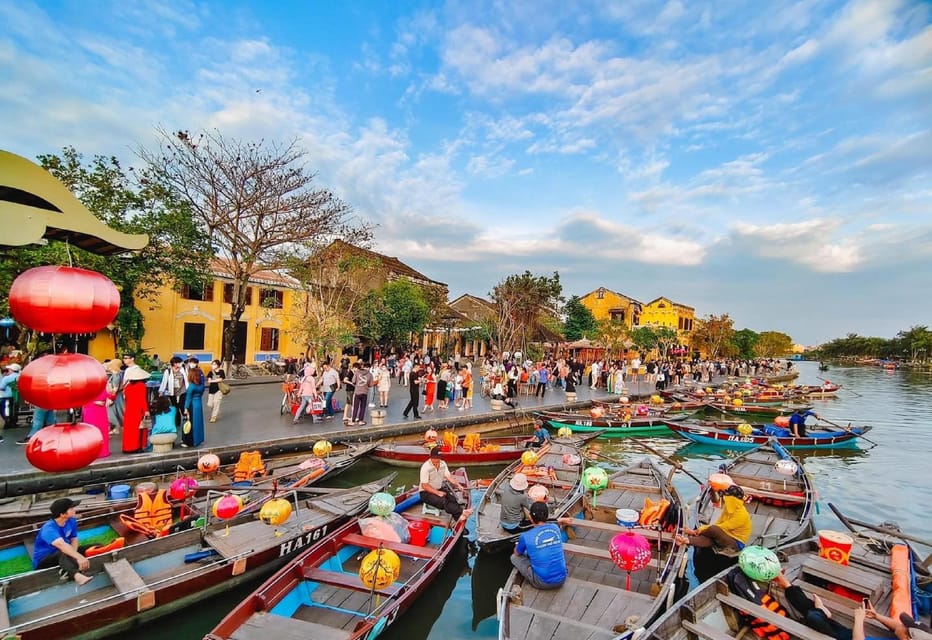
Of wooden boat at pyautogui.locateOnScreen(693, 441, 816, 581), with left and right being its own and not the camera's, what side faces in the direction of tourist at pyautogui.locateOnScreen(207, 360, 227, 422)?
left

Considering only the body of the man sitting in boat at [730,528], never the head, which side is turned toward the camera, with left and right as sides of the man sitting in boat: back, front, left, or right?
left

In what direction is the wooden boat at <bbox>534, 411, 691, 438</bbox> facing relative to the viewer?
to the viewer's left

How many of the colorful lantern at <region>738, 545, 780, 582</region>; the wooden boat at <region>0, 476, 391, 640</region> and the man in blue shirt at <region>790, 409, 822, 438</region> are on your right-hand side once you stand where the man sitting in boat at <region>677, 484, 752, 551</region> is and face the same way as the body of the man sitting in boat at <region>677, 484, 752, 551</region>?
1

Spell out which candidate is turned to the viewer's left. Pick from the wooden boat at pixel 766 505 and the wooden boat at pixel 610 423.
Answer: the wooden boat at pixel 610 423

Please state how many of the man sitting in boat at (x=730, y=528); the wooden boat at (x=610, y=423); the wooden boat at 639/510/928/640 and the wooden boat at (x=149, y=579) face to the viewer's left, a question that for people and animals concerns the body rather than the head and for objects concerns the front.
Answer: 2

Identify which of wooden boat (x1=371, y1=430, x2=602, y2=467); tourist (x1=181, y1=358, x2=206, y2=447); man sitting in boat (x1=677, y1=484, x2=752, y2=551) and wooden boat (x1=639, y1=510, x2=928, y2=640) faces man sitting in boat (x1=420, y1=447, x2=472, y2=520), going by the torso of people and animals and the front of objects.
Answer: man sitting in boat (x1=677, y1=484, x2=752, y2=551)

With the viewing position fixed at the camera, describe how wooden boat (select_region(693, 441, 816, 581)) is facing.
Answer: facing away from the viewer
